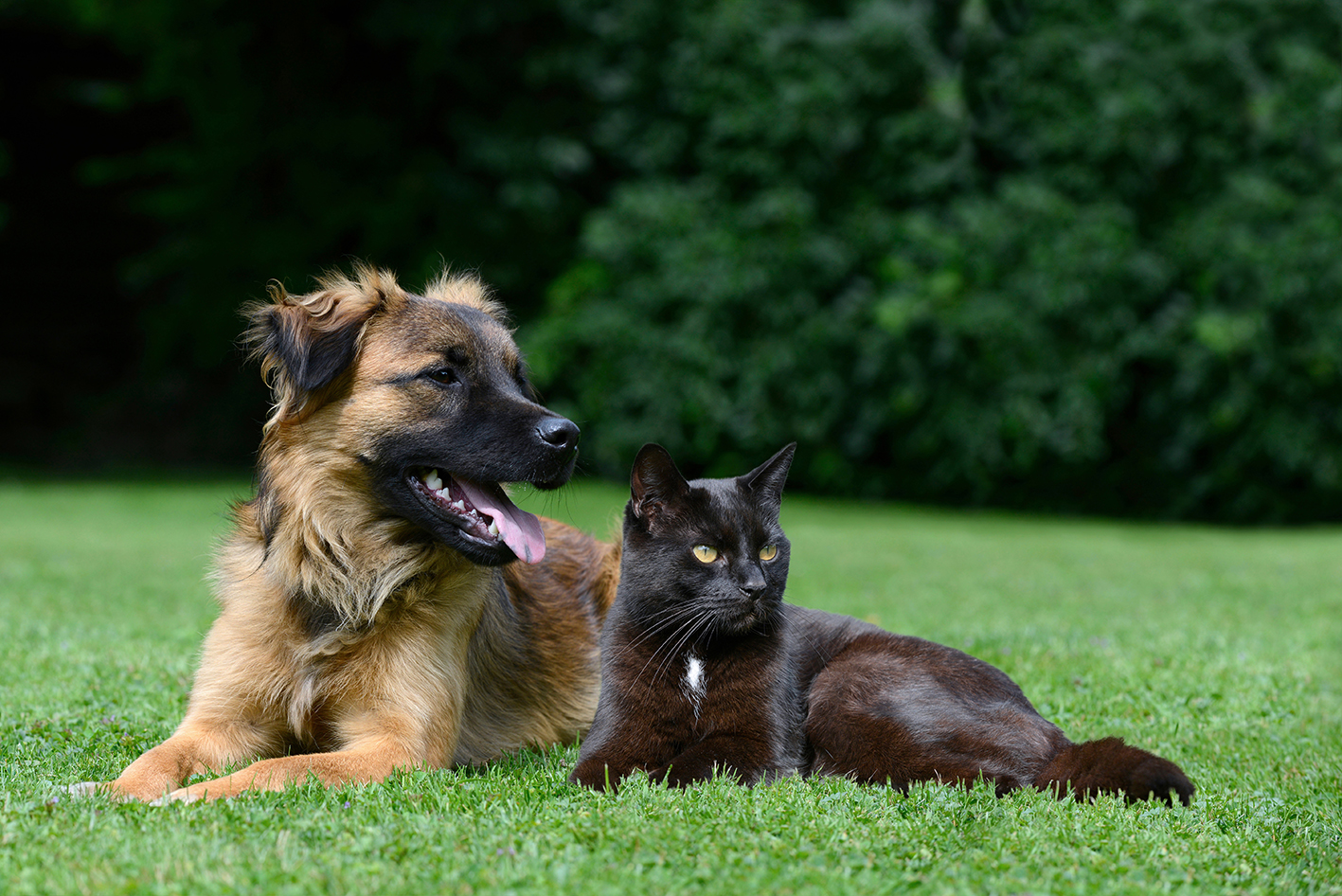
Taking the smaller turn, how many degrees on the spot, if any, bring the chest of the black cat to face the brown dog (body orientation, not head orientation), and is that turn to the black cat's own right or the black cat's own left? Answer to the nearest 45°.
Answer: approximately 45° to the black cat's own right

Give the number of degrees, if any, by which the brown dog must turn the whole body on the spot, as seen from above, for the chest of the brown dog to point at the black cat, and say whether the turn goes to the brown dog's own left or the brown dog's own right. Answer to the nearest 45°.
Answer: approximately 135° to the brown dog's own left

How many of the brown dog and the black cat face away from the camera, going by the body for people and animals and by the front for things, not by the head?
0
